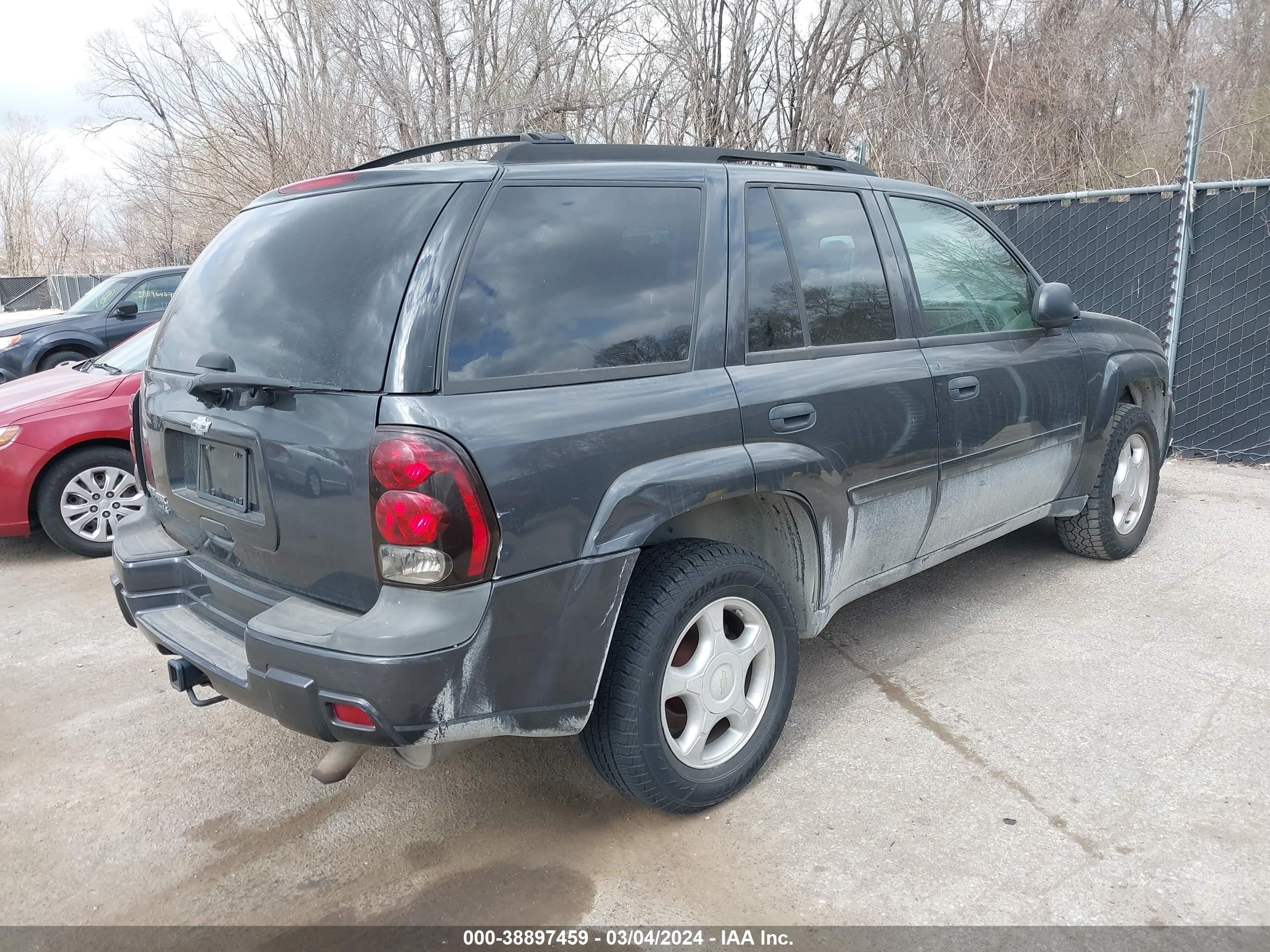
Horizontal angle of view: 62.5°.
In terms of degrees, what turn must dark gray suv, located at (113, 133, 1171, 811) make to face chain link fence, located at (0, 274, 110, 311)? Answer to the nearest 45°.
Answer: approximately 90° to its left

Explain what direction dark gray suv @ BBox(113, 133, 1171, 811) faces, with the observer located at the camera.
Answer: facing away from the viewer and to the right of the viewer

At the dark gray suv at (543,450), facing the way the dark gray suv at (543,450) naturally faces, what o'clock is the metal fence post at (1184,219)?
The metal fence post is roughly at 12 o'clock from the dark gray suv.

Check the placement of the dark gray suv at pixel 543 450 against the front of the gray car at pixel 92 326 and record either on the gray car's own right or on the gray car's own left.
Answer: on the gray car's own left

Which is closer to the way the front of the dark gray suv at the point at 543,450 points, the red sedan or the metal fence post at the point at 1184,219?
the metal fence post

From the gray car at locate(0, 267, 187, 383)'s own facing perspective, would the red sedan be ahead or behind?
ahead

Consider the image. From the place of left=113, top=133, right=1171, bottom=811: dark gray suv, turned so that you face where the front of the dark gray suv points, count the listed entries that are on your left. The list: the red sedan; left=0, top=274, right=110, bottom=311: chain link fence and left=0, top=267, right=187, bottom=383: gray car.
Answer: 3

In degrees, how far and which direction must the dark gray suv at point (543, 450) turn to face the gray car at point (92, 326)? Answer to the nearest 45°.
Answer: approximately 90° to its left

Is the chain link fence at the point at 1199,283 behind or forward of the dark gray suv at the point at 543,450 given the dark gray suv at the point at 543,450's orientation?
forward
